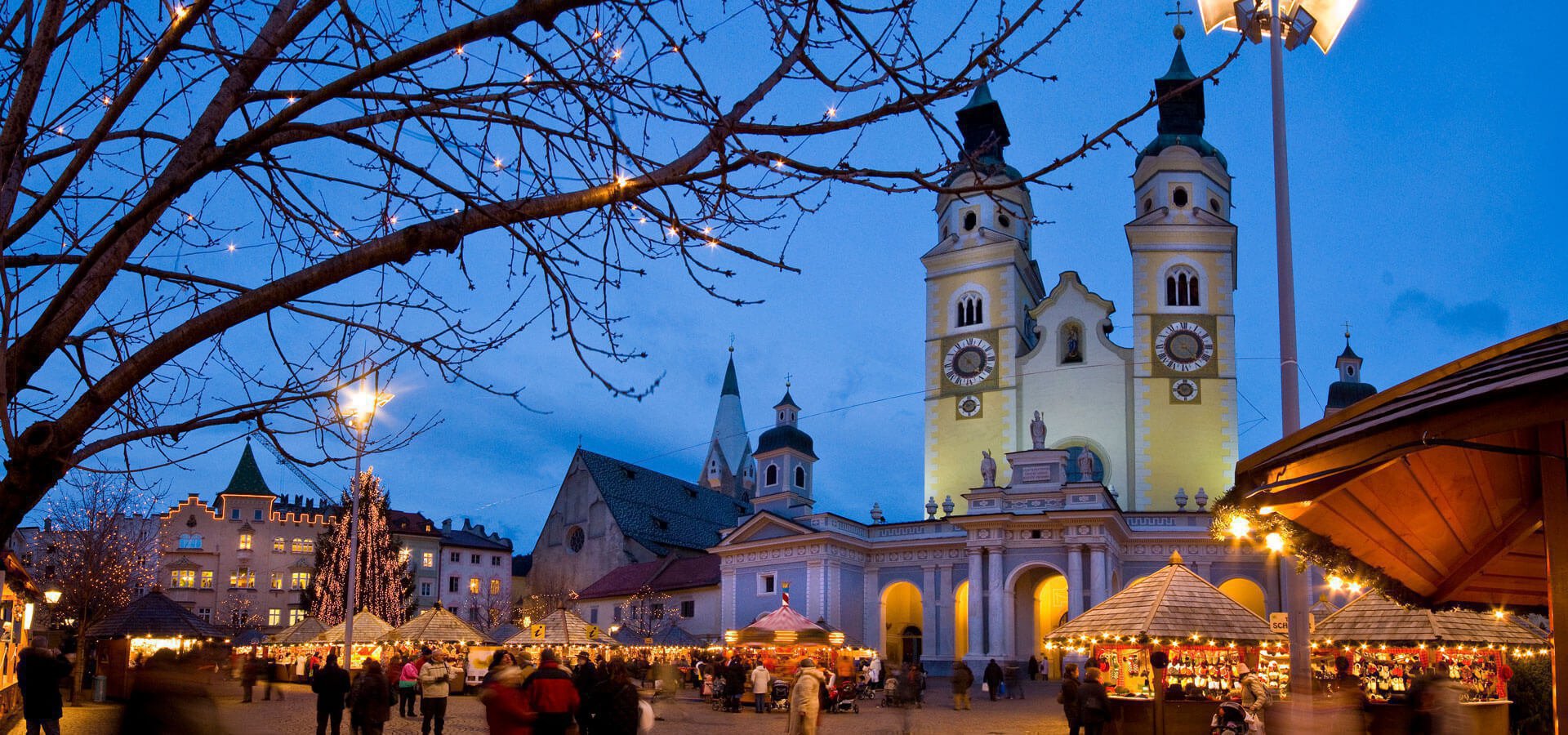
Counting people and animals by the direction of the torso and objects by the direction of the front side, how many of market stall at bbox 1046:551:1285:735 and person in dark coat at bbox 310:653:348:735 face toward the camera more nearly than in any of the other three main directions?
1

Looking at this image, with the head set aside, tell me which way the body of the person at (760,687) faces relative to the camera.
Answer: away from the camera

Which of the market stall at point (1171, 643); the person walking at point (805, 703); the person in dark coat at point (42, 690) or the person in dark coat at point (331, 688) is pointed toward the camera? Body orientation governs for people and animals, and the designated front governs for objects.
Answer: the market stall

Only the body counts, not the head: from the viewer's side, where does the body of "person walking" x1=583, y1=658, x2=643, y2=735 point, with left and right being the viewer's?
facing away from the viewer

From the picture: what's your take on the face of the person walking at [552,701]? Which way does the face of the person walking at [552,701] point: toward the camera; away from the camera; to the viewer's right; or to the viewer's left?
away from the camera
